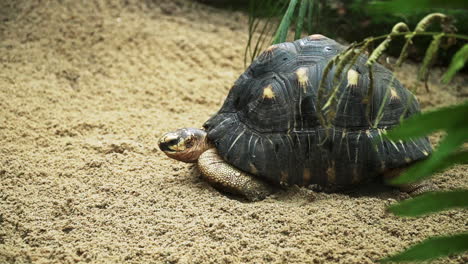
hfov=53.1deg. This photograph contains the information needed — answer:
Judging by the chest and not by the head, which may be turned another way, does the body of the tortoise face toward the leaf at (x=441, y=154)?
no

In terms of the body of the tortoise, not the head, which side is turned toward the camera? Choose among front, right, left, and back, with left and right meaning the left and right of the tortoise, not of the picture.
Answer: left

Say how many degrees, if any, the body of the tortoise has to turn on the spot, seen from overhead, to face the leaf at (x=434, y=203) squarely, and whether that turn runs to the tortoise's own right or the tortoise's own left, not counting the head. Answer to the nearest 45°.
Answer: approximately 90° to the tortoise's own left

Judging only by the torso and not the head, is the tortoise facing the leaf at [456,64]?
no

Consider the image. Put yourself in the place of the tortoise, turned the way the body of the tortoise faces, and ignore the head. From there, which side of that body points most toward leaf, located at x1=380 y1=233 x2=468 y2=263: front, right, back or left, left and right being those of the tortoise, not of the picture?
left

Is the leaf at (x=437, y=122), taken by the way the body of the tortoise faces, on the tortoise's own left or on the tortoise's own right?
on the tortoise's own left

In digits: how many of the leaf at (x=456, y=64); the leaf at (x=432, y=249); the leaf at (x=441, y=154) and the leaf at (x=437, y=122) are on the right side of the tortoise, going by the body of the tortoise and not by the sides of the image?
0
